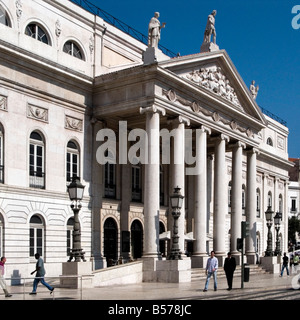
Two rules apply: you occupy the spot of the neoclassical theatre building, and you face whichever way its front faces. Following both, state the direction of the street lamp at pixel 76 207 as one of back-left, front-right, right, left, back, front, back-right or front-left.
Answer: front-right

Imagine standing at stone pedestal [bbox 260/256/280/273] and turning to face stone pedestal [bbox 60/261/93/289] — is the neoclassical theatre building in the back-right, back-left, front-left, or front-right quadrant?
front-right

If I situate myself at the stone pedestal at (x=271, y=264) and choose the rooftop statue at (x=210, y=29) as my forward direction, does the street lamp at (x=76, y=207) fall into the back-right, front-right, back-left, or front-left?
front-left
